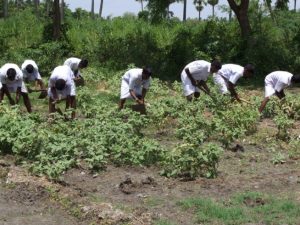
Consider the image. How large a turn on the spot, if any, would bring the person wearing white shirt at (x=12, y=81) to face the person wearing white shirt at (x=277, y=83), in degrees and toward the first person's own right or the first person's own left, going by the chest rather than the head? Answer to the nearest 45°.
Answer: approximately 90° to the first person's own left

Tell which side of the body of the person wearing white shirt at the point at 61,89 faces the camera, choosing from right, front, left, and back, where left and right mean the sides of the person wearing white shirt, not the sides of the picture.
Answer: front

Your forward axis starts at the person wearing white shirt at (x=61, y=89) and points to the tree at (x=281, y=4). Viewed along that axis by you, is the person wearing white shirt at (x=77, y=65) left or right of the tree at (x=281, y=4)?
left

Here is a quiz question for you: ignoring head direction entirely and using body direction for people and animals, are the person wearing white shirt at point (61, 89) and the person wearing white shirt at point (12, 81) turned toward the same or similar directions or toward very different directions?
same or similar directions

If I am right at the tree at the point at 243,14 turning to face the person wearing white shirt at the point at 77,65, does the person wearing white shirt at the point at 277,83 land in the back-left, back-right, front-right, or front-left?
front-left

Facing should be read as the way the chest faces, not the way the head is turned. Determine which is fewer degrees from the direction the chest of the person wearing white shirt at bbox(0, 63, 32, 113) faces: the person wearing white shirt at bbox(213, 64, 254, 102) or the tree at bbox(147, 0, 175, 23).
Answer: the person wearing white shirt

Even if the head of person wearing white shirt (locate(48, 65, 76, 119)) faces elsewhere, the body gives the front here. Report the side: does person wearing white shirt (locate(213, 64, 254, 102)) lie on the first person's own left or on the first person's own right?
on the first person's own left

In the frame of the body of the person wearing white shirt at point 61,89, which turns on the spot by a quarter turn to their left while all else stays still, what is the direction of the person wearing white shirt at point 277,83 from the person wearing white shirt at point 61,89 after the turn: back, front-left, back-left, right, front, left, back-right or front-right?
front

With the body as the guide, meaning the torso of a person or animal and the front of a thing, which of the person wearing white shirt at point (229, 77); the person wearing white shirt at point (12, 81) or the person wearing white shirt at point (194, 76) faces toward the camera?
the person wearing white shirt at point (12, 81)

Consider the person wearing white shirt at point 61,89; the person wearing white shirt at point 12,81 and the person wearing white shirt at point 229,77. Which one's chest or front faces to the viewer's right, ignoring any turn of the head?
the person wearing white shirt at point 229,77

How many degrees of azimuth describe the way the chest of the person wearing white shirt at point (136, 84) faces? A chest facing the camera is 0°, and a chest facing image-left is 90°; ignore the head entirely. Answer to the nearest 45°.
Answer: approximately 315°
